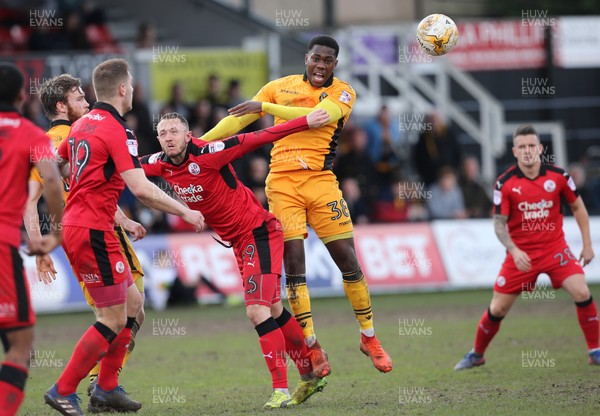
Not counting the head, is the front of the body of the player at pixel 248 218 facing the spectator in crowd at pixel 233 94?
no

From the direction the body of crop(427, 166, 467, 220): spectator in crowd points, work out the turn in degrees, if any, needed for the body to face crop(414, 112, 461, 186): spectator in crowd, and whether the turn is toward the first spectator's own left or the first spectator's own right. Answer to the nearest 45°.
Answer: approximately 180°

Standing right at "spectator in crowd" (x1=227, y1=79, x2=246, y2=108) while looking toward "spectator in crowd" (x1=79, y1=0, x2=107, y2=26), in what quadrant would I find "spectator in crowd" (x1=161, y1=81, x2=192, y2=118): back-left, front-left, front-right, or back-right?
front-left

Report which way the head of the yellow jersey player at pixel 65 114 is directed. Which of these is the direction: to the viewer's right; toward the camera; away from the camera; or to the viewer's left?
to the viewer's right

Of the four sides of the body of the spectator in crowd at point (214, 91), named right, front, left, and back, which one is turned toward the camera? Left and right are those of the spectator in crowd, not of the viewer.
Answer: front

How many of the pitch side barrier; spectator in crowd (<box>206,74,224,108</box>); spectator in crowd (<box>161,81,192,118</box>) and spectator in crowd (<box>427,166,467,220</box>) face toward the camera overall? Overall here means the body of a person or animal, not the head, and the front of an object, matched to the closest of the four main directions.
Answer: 4

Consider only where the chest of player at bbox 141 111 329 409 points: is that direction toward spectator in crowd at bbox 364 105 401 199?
no

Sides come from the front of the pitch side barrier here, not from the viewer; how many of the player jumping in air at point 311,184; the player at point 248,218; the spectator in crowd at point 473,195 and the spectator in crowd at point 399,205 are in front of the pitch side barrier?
2

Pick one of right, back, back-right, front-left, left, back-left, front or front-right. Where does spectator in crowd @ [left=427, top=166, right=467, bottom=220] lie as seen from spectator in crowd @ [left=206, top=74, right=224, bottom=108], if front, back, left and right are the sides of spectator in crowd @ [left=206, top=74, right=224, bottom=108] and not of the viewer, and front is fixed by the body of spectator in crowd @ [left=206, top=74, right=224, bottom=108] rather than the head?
left

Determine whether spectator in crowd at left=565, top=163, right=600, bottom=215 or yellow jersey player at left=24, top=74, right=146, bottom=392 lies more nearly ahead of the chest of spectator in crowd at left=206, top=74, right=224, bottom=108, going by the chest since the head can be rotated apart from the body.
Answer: the yellow jersey player

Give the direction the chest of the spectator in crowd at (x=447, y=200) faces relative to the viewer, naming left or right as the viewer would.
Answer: facing the viewer

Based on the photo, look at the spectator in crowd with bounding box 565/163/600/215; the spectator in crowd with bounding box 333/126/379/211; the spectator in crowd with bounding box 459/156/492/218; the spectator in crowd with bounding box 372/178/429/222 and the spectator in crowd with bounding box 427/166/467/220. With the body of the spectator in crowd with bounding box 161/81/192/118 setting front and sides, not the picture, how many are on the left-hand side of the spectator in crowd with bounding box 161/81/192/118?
5

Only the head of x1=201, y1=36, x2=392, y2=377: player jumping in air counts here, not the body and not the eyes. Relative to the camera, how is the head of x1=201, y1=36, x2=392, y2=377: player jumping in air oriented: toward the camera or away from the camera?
toward the camera

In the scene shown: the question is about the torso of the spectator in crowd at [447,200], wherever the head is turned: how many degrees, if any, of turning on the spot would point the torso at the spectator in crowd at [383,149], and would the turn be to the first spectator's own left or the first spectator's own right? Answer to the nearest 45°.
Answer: approximately 135° to the first spectator's own right

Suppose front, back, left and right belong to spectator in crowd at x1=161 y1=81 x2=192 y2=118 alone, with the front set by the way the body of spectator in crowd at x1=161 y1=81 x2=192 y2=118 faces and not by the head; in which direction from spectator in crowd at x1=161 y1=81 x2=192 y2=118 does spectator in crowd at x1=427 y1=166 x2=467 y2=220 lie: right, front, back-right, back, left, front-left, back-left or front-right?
left

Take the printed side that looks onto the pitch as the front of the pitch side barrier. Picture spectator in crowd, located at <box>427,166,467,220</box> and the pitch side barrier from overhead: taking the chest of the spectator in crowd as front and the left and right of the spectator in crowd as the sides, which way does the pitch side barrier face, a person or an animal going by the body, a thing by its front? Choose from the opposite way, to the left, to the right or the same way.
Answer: the same way

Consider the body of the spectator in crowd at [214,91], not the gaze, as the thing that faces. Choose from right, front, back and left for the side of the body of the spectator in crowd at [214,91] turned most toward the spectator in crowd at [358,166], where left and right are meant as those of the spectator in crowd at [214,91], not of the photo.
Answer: left
